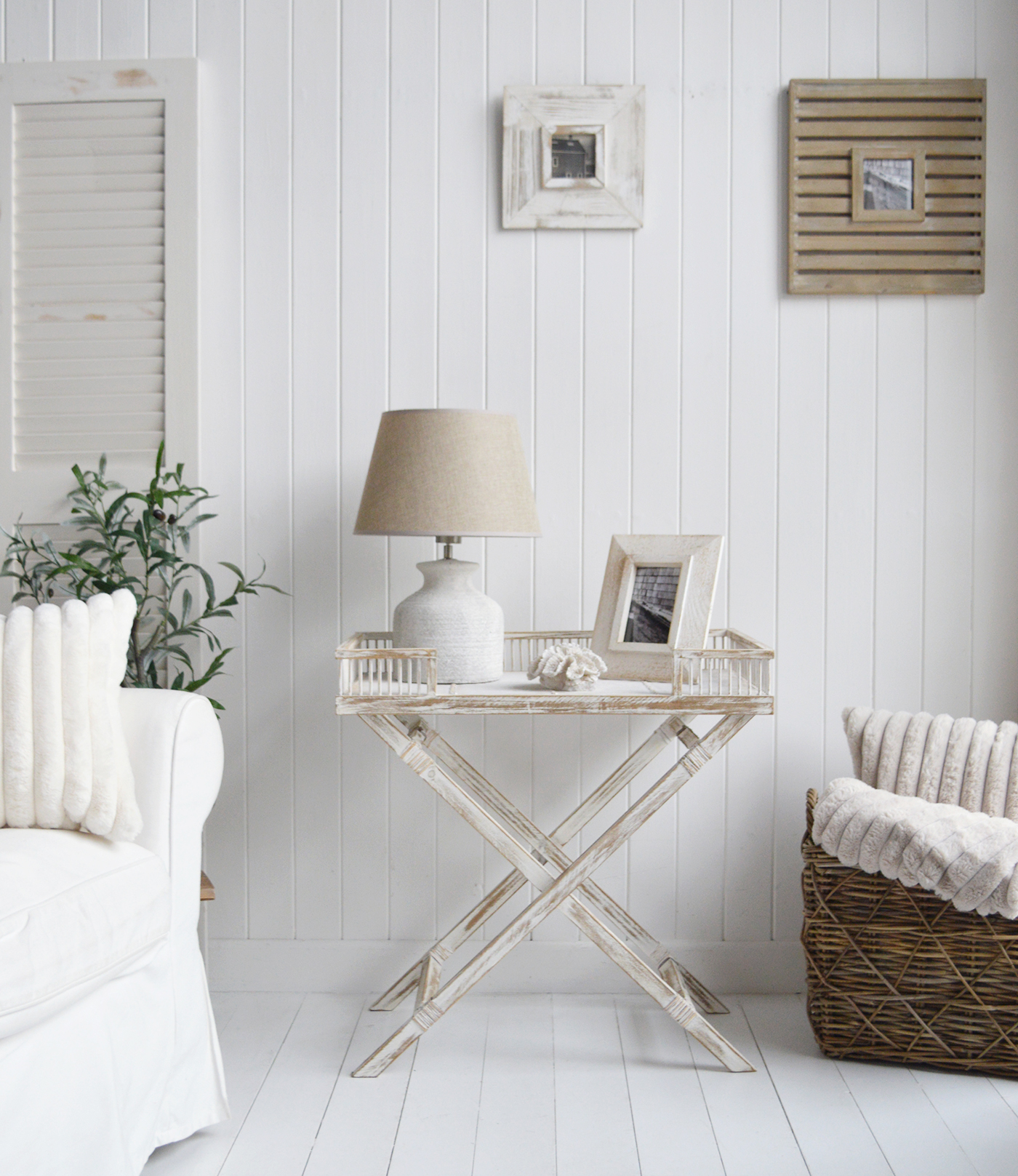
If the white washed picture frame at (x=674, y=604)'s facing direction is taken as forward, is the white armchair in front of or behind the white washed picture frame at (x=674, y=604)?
in front

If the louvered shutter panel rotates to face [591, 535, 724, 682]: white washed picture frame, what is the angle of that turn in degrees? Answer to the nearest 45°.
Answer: approximately 45° to its left

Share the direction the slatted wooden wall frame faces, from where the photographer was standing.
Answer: facing the viewer

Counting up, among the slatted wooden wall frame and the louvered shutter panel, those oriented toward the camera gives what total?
2

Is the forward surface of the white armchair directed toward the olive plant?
no

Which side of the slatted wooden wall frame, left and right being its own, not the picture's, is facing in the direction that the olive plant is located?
right

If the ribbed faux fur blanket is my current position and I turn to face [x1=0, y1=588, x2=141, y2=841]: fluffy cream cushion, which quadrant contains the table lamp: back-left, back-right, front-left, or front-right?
front-right

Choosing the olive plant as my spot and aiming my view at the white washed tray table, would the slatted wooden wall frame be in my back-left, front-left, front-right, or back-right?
front-left

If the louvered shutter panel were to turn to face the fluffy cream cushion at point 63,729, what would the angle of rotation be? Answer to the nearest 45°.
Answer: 0° — it already faces it

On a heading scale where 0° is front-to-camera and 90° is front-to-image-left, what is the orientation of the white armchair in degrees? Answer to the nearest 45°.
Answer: approximately 315°

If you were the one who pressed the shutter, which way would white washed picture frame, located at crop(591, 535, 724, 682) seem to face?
facing the viewer and to the left of the viewer
